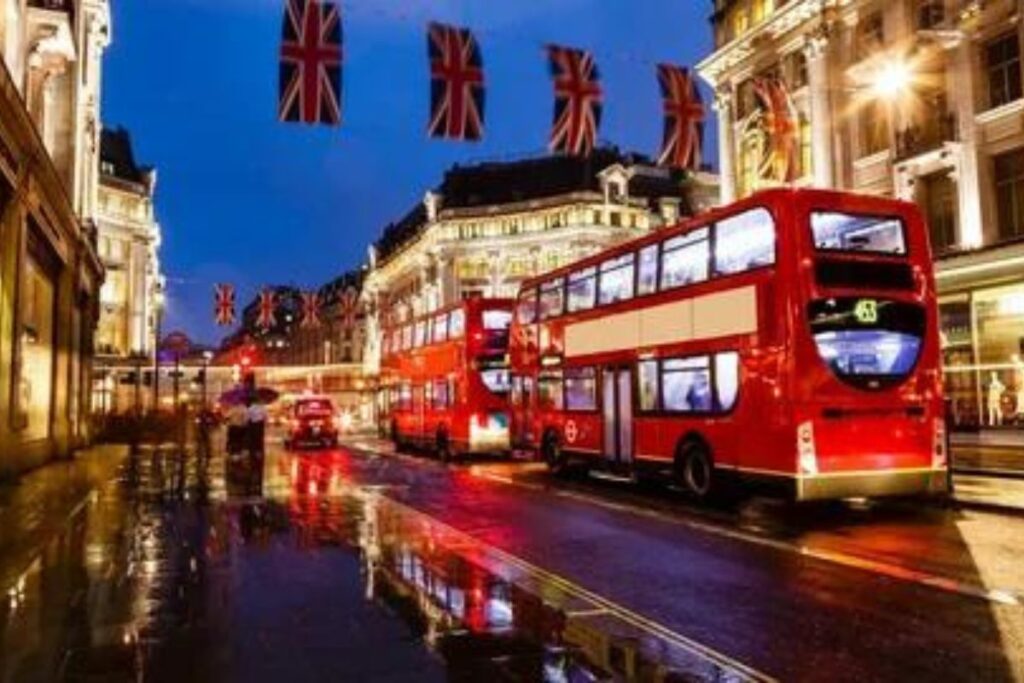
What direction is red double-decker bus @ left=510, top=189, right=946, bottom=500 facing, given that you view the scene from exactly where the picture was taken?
facing away from the viewer and to the left of the viewer

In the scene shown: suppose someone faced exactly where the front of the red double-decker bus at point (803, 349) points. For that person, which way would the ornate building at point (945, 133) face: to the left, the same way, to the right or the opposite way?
to the left

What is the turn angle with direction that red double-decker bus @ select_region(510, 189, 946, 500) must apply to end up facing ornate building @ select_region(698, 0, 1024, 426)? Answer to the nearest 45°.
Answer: approximately 45° to its right

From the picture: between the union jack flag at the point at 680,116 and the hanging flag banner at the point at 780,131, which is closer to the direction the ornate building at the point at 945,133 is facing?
the union jack flag

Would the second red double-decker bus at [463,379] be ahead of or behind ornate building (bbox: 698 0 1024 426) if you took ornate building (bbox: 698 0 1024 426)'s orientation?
ahead

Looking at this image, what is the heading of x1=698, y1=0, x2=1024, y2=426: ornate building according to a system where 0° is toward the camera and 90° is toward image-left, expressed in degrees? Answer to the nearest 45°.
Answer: approximately 45°

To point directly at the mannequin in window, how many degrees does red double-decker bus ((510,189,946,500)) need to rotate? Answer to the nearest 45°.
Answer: approximately 90° to its right
